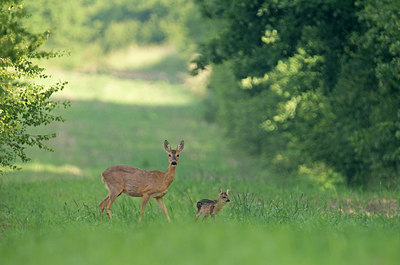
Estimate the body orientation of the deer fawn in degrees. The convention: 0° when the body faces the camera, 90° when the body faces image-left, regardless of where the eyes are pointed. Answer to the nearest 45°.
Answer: approximately 270°

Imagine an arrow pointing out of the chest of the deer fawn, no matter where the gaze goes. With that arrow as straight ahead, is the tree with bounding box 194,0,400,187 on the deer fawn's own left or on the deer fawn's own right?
on the deer fawn's own left
